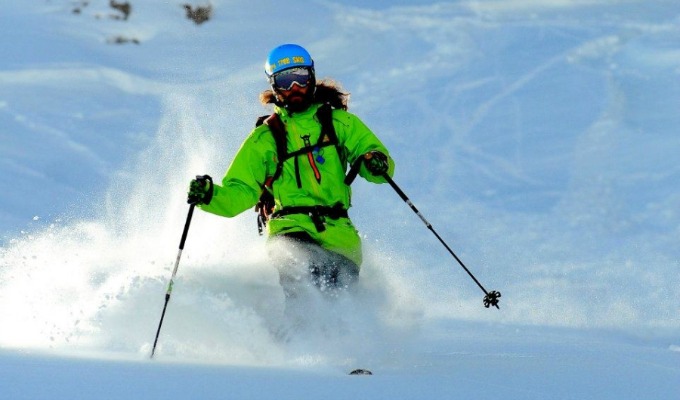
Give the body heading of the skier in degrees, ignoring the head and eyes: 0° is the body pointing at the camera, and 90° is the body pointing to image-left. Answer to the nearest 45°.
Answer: approximately 0°
